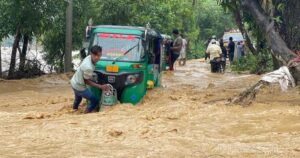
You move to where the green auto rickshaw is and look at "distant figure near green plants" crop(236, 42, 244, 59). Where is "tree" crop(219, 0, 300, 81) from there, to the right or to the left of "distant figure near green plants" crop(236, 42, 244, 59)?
right

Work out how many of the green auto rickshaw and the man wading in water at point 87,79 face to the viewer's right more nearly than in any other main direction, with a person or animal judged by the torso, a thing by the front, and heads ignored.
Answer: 1

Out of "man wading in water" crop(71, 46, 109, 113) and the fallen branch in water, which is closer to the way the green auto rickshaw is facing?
the man wading in water

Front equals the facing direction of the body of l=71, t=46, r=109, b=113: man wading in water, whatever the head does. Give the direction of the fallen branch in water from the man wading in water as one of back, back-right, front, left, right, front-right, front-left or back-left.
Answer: front

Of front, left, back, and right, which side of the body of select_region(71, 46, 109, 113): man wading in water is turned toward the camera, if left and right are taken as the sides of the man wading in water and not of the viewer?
right

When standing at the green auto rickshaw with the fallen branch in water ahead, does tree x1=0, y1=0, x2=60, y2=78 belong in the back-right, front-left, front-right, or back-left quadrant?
back-left

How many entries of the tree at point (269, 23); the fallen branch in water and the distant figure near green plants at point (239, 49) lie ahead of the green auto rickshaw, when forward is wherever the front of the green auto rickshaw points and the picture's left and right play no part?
0

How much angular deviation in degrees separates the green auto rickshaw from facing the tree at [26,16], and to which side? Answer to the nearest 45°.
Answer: approximately 90° to its right

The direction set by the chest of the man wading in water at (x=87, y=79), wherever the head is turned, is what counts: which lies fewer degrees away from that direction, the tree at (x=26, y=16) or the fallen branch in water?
the fallen branch in water

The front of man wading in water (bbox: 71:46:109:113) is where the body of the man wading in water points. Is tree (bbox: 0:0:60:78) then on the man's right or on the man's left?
on the man's left

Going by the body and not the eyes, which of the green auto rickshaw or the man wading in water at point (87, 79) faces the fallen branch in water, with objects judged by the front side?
the man wading in water

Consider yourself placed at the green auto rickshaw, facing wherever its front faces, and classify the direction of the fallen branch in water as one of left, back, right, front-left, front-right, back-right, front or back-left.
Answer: back-left
